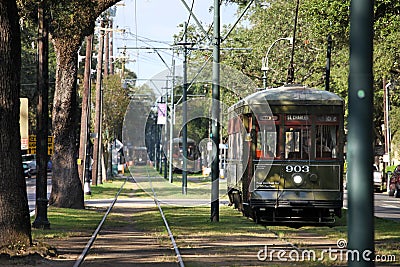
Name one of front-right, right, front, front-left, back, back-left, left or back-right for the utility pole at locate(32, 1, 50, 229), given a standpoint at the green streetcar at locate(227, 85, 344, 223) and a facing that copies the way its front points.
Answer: right

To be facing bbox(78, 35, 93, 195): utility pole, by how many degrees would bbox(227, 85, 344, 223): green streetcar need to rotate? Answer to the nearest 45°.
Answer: approximately 135° to its right

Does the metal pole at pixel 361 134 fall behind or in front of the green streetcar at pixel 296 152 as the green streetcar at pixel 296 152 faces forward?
in front

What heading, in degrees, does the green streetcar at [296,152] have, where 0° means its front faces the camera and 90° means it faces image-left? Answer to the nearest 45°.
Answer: approximately 0°

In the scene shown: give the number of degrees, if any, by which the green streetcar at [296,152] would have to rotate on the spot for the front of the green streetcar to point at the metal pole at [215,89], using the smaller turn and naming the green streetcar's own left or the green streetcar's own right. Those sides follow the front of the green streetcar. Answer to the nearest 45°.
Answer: approximately 90° to the green streetcar's own right
